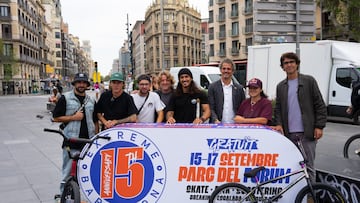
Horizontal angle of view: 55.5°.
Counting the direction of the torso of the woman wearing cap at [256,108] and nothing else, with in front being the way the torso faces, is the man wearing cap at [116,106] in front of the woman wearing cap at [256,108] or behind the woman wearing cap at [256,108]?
in front

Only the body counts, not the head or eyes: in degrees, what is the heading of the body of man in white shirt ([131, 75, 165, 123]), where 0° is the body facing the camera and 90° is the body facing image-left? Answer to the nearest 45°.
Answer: approximately 0°

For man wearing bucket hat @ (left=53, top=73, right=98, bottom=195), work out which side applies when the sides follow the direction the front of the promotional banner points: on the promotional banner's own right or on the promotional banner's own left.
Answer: on the promotional banner's own right

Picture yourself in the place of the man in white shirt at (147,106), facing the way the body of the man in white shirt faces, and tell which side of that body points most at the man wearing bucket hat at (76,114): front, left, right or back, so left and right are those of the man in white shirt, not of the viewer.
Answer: right

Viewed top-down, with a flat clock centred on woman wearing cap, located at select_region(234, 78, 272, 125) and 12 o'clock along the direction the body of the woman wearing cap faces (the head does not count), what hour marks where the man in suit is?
The man in suit is roughly at 3 o'clock from the woman wearing cap.

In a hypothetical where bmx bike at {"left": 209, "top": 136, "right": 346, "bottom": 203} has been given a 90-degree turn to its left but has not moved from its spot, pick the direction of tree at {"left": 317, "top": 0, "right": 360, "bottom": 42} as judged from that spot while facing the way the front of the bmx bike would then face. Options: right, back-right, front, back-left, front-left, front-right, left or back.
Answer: front

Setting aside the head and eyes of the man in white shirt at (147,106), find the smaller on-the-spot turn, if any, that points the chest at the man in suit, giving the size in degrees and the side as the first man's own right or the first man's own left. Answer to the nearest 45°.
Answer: approximately 90° to the first man's own left

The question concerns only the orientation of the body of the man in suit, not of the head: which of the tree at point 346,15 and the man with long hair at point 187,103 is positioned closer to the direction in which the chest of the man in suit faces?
the man with long hair

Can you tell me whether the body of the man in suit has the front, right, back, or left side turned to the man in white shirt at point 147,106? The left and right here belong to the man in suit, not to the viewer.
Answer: right

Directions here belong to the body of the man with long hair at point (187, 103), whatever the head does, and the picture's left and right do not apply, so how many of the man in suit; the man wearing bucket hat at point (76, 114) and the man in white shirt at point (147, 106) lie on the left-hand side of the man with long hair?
1
